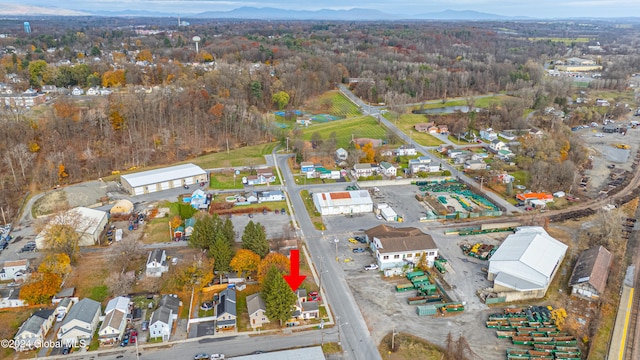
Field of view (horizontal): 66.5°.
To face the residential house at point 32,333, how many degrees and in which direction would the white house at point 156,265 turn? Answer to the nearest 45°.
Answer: approximately 45° to its right

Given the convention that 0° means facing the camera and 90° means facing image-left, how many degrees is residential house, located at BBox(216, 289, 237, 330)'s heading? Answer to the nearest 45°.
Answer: approximately 0°

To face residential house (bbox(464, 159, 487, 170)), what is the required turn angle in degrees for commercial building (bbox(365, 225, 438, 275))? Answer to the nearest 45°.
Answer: approximately 180°

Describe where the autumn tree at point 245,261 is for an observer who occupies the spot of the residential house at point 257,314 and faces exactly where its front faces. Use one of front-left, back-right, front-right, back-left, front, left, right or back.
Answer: back

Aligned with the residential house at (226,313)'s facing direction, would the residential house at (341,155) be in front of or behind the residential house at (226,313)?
behind

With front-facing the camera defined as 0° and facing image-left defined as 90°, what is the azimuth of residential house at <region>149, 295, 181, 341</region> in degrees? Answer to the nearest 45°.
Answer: approximately 0°
